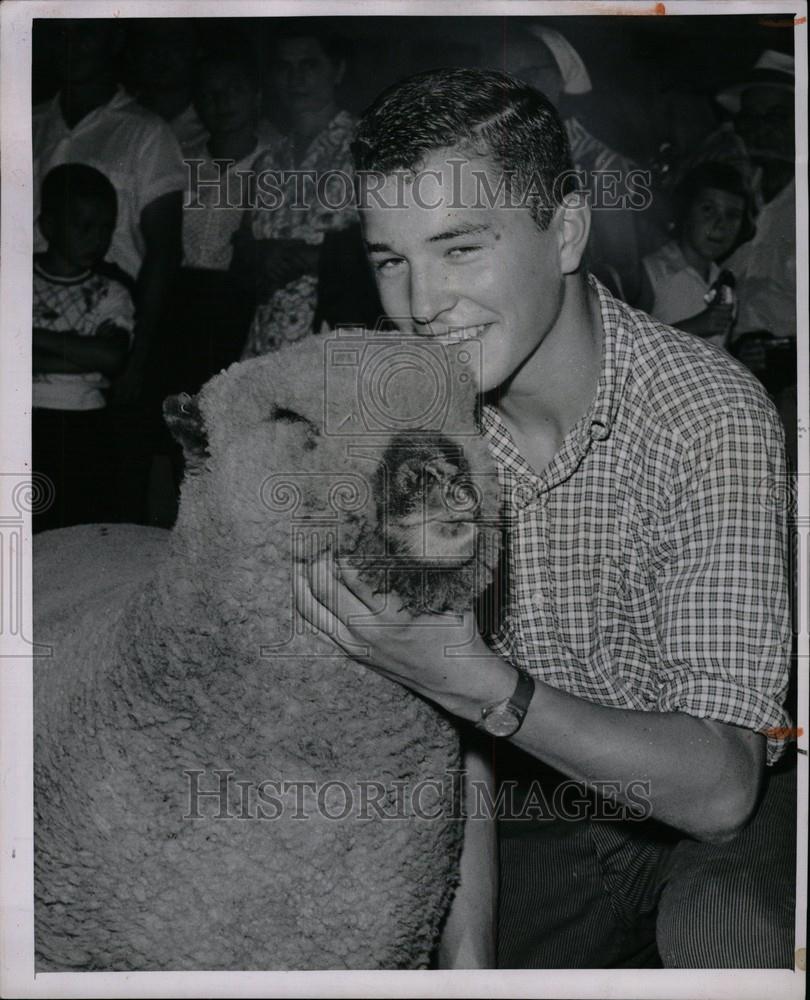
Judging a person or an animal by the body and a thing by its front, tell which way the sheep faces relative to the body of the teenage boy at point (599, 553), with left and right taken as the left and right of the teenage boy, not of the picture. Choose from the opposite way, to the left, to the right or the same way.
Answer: to the left

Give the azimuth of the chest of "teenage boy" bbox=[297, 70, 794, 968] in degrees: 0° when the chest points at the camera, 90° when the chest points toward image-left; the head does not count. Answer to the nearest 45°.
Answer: approximately 45°

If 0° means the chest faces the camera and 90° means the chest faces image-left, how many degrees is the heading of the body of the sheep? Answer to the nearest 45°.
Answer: approximately 315°
